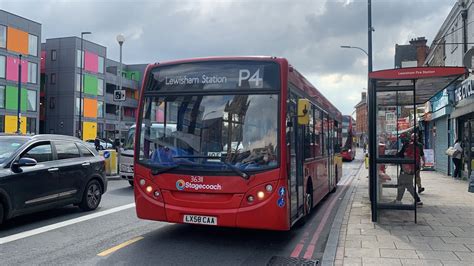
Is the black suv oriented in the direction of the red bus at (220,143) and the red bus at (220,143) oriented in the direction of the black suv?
no

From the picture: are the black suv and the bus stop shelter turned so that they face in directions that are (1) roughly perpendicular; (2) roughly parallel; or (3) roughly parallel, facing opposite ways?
roughly perpendicular

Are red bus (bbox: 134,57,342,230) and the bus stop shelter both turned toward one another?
no

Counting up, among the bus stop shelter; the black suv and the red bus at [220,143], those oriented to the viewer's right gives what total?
1

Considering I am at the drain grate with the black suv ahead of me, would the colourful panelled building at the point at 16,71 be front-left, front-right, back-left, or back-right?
front-right

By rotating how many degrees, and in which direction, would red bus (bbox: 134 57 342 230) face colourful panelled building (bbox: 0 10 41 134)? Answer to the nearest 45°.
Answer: approximately 90° to its right

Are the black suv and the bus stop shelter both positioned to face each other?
no

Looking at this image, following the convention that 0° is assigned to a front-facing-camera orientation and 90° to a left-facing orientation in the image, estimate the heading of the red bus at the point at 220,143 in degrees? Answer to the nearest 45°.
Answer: approximately 45°
